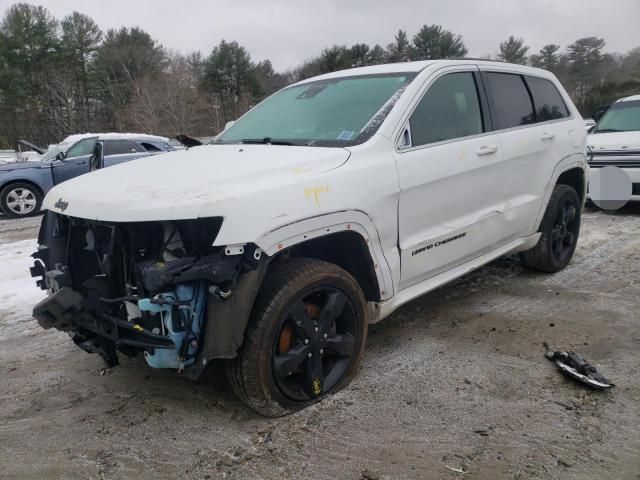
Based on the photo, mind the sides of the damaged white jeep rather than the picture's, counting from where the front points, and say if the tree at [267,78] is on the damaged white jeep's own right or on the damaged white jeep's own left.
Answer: on the damaged white jeep's own right

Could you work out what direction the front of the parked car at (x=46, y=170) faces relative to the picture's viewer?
facing to the left of the viewer

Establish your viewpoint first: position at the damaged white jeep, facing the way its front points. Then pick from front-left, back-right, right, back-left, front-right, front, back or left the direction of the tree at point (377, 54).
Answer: back-right

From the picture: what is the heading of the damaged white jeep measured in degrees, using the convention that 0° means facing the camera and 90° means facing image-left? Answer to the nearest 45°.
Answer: approximately 45°

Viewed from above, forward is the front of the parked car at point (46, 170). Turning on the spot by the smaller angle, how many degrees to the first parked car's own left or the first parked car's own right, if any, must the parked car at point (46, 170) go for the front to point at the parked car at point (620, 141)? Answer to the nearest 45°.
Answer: approximately 135° to the first parked car's own left

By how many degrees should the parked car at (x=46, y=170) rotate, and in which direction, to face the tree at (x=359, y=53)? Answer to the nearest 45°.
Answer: approximately 135° to its right

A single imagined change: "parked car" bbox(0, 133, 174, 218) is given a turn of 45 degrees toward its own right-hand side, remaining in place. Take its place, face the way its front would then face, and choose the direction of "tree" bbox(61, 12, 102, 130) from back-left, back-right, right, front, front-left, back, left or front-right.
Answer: front-right
